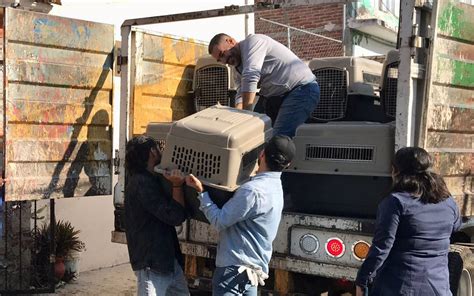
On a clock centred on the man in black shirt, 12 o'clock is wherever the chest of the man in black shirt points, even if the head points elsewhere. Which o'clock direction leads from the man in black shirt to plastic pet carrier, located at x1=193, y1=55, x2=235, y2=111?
The plastic pet carrier is roughly at 11 o'clock from the man in black shirt.

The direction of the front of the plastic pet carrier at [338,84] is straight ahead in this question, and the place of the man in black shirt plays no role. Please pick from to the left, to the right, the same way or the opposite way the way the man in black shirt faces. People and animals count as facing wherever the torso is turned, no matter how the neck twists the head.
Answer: the opposite way

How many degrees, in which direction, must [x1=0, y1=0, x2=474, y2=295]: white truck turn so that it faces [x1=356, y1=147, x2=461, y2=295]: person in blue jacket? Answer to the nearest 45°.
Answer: approximately 135° to its right

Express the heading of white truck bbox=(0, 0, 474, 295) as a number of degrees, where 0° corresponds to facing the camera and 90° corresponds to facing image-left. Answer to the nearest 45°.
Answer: approximately 180°

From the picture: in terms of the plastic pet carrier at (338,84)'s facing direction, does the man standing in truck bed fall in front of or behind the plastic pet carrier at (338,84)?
in front

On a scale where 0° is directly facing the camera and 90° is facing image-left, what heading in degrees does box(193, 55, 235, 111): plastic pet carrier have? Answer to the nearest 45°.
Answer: approximately 0°

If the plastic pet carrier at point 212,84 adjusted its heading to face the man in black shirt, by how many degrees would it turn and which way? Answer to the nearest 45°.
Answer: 0° — it already faces them

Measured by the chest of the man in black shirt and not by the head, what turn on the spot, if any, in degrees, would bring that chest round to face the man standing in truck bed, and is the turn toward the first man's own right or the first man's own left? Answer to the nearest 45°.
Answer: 0° — they already face them

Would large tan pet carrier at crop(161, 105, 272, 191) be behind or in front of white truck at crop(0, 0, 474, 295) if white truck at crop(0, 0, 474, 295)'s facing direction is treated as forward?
behind

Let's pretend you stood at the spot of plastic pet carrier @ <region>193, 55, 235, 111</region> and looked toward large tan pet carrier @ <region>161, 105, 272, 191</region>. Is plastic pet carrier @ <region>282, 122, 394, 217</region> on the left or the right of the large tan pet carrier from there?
left

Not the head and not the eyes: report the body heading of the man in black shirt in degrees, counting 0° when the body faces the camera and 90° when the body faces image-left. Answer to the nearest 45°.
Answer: approximately 225°

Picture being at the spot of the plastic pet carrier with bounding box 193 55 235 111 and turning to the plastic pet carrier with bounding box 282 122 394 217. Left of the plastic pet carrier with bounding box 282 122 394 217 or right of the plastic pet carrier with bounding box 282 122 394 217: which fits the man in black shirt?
right

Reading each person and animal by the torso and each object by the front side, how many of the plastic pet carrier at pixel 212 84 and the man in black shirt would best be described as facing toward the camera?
1

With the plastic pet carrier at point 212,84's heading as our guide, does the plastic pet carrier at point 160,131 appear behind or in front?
in front

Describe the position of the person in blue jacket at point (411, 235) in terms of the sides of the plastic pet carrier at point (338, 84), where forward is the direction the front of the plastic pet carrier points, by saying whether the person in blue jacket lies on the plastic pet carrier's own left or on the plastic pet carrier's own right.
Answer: on the plastic pet carrier's own left
